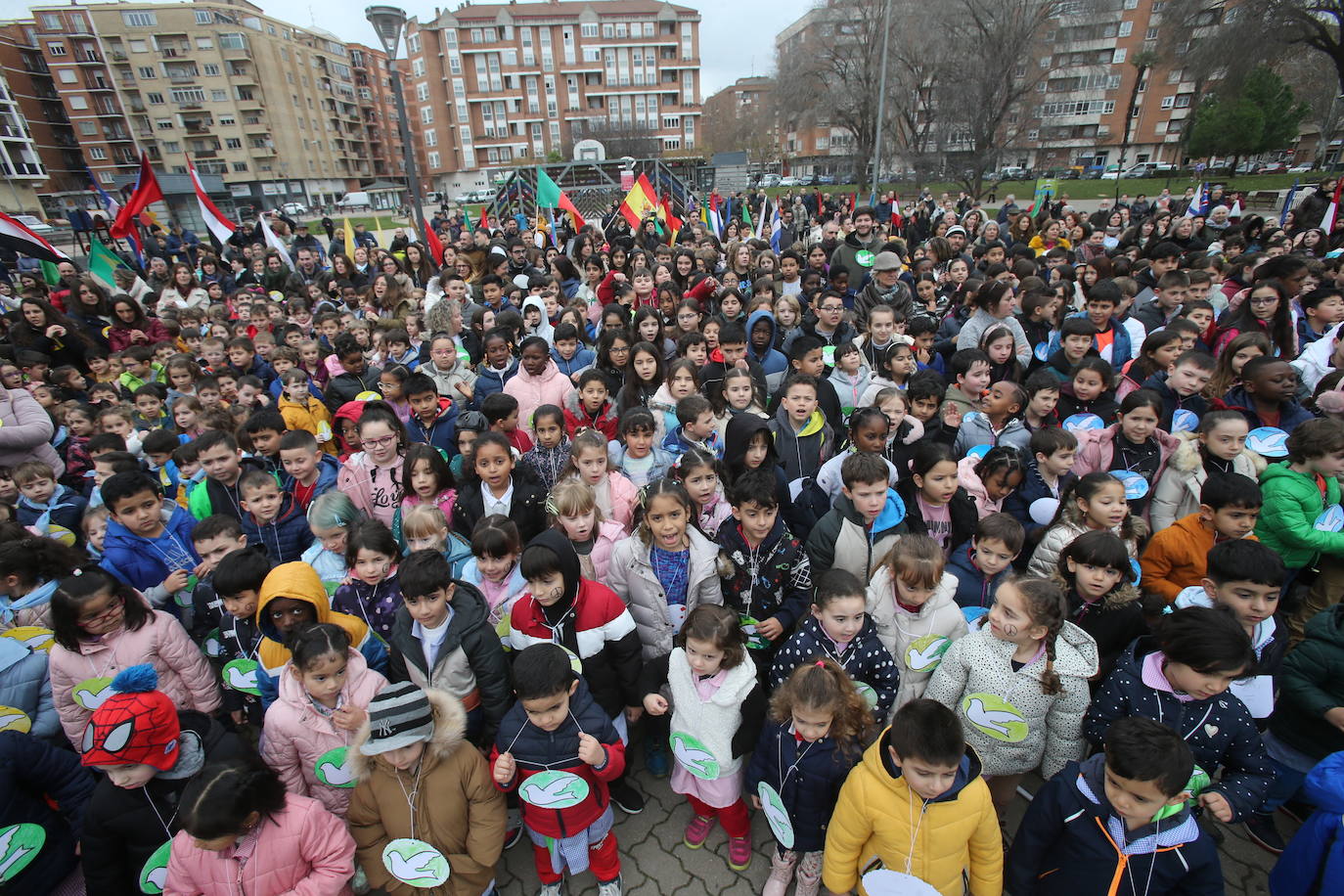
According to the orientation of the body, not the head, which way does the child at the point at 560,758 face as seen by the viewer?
toward the camera

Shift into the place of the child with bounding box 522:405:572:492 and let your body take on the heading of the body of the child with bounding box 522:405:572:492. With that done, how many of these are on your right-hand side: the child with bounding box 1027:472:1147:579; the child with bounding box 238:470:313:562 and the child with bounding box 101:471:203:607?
2

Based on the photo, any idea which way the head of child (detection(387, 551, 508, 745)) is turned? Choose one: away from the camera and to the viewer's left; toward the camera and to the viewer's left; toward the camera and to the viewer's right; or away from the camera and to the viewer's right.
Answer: toward the camera and to the viewer's left

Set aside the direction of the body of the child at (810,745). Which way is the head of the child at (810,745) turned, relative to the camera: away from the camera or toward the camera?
toward the camera

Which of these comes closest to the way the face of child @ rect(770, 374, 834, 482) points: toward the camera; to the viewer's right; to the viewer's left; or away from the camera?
toward the camera

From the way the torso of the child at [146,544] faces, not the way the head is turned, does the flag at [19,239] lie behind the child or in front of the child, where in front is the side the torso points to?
behind

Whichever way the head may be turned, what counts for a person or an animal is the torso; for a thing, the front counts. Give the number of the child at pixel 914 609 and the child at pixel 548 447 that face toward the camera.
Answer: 2

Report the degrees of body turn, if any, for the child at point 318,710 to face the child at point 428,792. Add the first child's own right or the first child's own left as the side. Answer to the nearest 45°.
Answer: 0° — they already face them

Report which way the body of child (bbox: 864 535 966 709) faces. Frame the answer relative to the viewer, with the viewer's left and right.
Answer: facing the viewer

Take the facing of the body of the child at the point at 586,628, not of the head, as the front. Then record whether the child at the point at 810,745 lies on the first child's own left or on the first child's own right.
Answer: on the first child's own left

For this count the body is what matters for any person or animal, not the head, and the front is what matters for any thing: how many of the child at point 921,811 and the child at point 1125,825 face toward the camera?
2

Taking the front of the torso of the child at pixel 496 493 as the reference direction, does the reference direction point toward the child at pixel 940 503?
no

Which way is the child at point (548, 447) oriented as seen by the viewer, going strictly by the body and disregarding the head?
toward the camera
